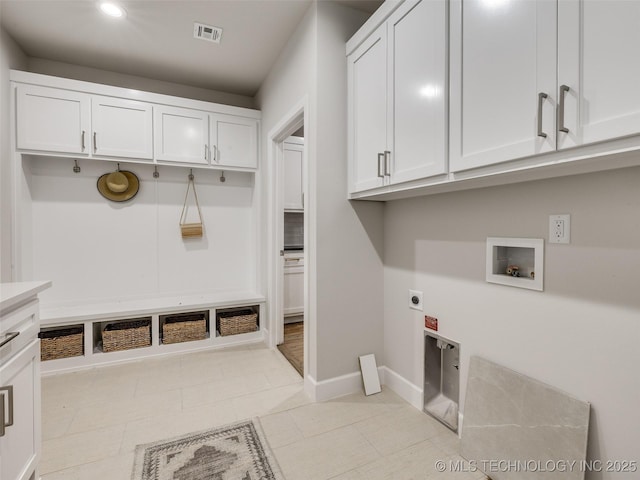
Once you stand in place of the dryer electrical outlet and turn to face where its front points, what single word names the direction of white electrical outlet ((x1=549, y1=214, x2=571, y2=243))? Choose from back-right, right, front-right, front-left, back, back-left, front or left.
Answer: left

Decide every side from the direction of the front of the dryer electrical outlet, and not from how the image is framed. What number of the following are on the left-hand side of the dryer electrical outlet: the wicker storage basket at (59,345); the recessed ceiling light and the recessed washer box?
1

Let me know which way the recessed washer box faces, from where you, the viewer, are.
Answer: facing the viewer and to the left of the viewer

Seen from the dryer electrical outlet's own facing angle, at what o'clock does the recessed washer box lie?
The recessed washer box is roughly at 9 o'clock from the dryer electrical outlet.

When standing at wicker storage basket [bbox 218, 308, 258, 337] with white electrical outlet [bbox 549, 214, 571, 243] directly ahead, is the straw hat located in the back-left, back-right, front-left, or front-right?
back-right

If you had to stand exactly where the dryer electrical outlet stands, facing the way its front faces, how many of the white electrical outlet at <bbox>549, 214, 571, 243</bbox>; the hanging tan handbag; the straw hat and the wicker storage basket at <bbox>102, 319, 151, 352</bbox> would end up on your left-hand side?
1

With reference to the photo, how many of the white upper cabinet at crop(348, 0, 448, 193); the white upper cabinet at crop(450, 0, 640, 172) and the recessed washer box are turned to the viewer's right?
0

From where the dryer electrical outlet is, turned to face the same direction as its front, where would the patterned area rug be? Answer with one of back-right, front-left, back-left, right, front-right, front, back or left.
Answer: front
